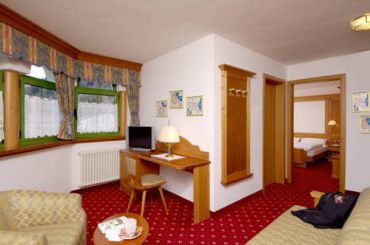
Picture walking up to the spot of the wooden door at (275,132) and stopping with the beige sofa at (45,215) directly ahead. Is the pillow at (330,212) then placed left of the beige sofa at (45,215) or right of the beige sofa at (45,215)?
left

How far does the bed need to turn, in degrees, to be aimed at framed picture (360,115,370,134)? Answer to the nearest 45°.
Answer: approximately 45° to its left

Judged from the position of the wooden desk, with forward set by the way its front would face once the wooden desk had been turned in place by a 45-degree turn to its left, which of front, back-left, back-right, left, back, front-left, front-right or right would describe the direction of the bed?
back-left

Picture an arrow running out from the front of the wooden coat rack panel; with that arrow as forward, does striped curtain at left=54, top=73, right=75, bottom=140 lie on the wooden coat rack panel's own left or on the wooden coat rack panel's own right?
on the wooden coat rack panel's own right

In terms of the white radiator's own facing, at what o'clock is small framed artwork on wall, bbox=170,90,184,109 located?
The small framed artwork on wall is roughly at 12 o'clock from the white radiator.

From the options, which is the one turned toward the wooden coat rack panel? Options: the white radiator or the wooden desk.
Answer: the white radiator
